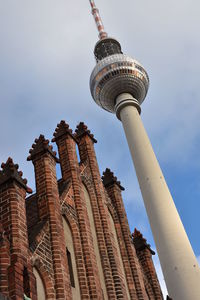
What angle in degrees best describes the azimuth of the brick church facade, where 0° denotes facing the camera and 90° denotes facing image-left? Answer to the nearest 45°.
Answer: approximately 315°
